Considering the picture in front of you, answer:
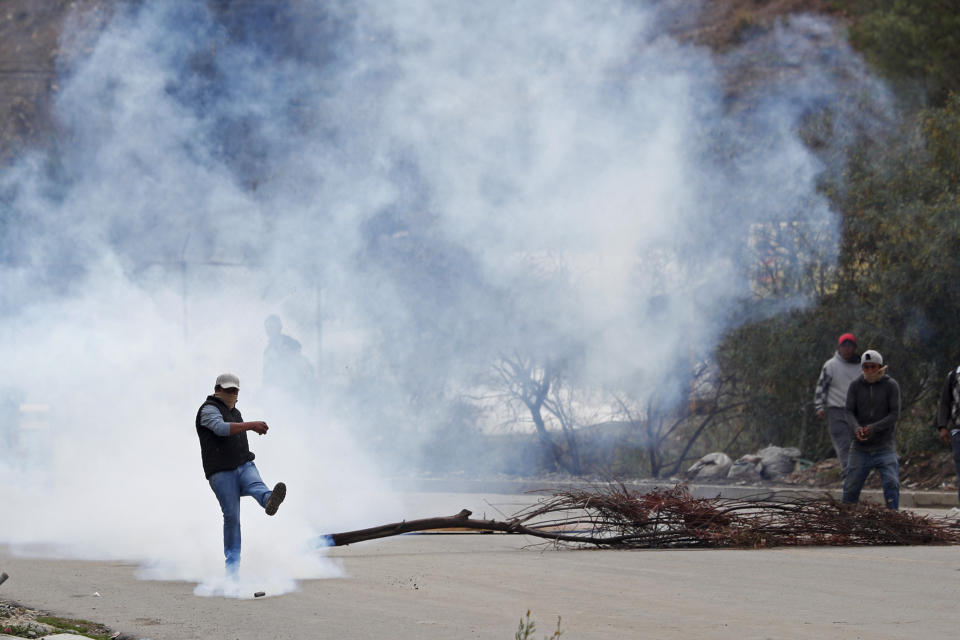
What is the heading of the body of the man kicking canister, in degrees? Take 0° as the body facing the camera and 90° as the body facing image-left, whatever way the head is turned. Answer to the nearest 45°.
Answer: approximately 315°

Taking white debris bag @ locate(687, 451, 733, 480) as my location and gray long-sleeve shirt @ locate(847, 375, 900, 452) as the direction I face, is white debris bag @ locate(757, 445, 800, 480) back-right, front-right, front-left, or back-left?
front-left

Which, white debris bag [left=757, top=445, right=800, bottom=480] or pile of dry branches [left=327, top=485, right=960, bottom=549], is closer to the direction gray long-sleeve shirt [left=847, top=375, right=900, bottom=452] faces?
the pile of dry branches

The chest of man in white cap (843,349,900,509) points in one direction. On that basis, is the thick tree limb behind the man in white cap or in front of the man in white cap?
in front

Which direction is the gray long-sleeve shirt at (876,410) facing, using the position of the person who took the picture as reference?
facing the viewer

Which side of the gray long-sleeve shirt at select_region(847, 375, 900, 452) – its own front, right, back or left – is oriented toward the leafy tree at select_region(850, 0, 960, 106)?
back

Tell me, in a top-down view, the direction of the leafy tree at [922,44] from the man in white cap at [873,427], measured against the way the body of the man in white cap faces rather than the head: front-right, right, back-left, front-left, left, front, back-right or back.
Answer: back

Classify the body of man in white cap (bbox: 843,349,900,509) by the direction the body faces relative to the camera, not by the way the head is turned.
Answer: toward the camera

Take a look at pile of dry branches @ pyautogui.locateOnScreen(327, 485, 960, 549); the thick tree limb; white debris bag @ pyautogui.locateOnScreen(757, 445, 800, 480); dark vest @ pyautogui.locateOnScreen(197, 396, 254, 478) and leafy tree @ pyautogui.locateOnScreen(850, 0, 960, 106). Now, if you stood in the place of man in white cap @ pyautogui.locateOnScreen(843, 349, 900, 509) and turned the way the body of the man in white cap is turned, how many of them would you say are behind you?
2

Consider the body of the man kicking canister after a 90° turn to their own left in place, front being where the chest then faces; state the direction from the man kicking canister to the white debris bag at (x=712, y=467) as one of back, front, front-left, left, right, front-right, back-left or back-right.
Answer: front

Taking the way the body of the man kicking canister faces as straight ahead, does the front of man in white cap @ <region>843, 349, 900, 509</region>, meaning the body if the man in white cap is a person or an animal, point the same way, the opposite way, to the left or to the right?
to the right

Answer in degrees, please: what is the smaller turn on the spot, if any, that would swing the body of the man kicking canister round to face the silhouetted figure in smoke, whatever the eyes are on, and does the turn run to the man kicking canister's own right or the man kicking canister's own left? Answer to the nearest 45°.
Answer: approximately 135° to the man kicking canister's own left

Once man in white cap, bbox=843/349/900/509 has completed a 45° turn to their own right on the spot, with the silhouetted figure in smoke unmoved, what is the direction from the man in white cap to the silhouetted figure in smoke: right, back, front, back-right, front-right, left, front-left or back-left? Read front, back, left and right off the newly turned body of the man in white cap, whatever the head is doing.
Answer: front-right

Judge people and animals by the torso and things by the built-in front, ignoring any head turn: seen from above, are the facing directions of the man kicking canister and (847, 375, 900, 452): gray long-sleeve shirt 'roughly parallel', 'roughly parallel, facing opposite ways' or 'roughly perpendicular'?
roughly perpendicular

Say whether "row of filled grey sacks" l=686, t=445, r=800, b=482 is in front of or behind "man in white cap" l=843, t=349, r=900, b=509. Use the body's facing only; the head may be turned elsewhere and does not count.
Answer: behind

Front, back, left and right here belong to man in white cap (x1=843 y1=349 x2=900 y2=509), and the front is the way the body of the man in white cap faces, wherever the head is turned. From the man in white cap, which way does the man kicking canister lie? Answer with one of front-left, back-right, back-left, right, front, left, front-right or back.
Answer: front-right

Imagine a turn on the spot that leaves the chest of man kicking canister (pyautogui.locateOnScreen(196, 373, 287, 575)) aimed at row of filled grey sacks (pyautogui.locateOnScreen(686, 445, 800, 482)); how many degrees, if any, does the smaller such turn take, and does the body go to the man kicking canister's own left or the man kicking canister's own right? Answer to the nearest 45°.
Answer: approximately 90° to the man kicking canister's own left

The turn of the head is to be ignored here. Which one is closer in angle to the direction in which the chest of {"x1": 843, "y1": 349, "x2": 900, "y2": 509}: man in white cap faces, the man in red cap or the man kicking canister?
the man kicking canister
